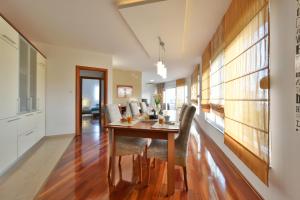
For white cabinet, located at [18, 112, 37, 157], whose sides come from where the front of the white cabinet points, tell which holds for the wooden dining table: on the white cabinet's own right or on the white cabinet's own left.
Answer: on the white cabinet's own right

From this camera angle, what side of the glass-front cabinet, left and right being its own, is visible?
right

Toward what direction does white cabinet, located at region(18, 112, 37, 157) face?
to the viewer's right

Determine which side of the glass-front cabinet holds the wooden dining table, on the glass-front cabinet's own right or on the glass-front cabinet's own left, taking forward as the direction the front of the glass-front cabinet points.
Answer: on the glass-front cabinet's own right

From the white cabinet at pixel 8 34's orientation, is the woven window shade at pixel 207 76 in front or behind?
in front

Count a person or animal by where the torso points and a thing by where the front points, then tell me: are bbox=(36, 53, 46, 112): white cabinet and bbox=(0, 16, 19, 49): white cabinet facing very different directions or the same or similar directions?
same or similar directions

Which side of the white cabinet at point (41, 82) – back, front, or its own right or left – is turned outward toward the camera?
right

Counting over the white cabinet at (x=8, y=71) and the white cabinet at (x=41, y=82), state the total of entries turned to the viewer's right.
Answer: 2

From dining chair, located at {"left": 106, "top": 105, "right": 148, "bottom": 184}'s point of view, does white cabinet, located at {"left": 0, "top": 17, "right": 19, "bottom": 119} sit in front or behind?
behind

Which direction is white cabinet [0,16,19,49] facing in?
to the viewer's right

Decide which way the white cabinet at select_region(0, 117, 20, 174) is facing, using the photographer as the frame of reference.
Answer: facing to the right of the viewer
